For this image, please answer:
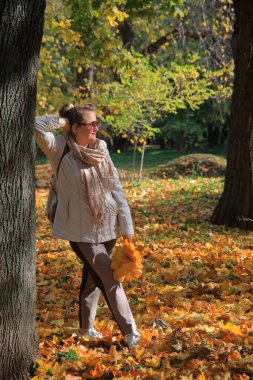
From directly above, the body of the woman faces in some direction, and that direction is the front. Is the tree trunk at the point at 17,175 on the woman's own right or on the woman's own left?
on the woman's own right

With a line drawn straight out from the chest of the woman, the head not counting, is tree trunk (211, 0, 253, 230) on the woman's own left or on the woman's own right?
on the woman's own left

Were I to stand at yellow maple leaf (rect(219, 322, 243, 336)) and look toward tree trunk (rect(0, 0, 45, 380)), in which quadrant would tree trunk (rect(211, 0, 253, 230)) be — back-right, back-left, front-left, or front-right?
back-right

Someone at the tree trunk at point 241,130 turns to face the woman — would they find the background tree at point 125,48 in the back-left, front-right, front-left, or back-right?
back-right

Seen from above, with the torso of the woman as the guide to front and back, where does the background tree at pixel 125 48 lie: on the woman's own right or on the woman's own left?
on the woman's own left

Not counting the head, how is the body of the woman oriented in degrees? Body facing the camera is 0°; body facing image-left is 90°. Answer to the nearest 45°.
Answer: approximately 315°
